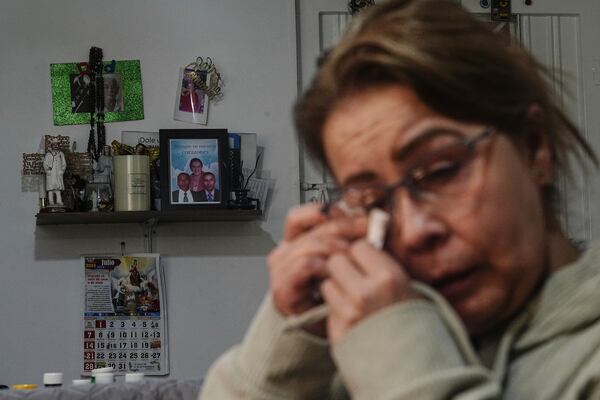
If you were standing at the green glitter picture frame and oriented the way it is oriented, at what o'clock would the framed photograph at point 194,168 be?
The framed photograph is roughly at 10 o'clock from the green glitter picture frame.

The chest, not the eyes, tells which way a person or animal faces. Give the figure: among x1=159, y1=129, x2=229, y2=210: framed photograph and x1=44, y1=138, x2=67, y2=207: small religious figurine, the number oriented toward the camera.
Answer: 2

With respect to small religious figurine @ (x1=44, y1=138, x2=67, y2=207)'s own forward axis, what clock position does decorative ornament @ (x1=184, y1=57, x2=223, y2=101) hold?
The decorative ornament is roughly at 9 o'clock from the small religious figurine.

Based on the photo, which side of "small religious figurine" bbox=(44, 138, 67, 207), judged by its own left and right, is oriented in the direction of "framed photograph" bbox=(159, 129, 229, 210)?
left

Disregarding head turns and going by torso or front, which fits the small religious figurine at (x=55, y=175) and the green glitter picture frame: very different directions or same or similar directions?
same or similar directions

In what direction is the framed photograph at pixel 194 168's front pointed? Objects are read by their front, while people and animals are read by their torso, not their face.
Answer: toward the camera

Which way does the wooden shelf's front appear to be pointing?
toward the camera

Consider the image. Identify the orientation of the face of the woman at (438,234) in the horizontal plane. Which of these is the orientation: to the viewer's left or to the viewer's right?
to the viewer's left

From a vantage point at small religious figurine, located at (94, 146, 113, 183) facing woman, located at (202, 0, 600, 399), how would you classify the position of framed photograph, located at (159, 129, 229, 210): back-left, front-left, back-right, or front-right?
front-left

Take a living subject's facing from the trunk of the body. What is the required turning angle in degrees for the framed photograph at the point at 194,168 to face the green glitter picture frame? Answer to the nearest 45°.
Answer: approximately 90° to its right
